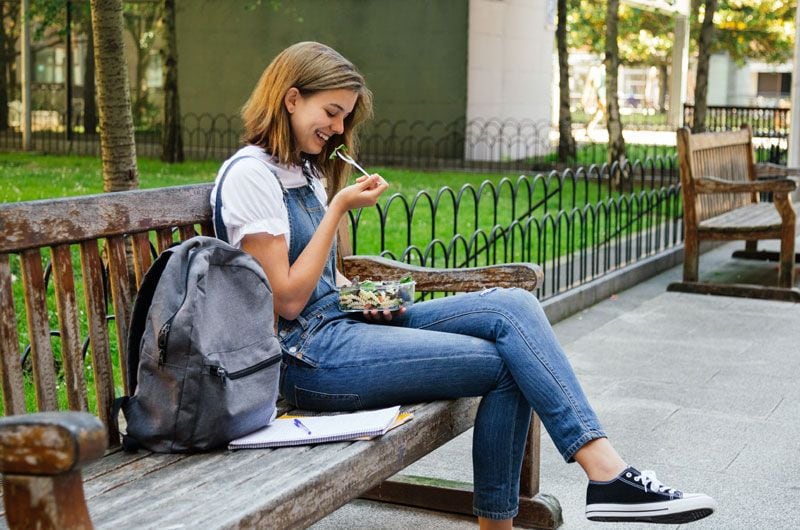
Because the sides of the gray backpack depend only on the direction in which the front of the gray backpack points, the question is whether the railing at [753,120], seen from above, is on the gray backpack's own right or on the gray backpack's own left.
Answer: on the gray backpack's own left

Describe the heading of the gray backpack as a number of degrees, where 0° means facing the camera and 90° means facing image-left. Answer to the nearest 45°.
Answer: approximately 315°

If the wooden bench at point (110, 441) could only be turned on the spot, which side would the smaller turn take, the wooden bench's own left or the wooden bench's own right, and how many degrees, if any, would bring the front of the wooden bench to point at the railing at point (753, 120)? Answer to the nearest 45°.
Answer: approximately 90° to the wooden bench's own left

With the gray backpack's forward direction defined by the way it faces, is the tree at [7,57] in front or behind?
behind

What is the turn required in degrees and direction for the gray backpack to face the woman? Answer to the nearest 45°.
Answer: approximately 90° to its left

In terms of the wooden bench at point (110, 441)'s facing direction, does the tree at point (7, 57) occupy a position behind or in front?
behind

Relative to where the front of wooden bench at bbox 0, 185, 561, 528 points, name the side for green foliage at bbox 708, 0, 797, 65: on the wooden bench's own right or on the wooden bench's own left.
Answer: on the wooden bench's own left

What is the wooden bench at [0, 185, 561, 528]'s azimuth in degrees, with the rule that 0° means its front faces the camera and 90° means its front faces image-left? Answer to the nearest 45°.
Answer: approximately 315°
